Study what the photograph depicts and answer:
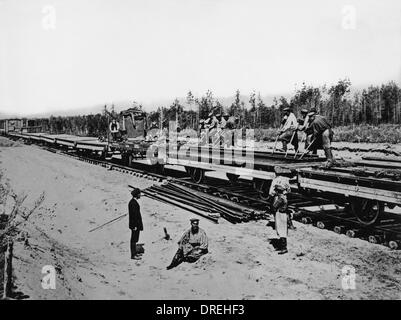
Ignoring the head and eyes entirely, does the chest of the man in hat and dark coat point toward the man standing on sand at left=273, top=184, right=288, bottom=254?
yes

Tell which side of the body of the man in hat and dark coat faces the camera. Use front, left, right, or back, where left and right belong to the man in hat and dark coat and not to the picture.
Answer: right

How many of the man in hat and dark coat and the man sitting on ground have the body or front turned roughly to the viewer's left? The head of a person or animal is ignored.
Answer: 0

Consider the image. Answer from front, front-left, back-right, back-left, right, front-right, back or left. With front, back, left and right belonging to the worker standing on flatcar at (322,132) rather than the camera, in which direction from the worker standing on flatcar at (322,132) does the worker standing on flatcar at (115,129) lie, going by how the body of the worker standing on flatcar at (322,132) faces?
front-right

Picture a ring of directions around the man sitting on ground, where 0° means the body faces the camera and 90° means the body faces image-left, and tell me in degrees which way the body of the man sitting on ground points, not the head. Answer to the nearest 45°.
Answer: approximately 0°

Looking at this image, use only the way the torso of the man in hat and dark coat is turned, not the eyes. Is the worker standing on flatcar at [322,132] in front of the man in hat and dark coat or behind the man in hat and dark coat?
in front

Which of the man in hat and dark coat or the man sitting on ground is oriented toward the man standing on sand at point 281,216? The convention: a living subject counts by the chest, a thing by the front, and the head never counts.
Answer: the man in hat and dark coat

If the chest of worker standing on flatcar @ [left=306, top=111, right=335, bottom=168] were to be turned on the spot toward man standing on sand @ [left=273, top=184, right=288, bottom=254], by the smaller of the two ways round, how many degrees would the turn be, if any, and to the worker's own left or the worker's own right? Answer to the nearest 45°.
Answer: approximately 90° to the worker's own left

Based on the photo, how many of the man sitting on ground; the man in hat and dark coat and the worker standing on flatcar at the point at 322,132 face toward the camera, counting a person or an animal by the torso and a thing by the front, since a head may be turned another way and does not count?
1

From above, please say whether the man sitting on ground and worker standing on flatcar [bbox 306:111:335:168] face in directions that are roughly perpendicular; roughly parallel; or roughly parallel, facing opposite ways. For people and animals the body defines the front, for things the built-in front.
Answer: roughly perpendicular

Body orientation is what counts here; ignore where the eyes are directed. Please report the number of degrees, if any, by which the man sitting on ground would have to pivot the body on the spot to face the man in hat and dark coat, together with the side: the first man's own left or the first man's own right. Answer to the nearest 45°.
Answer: approximately 90° to the first man's own right

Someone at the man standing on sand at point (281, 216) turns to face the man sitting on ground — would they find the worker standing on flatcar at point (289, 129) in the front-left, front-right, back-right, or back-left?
back-right

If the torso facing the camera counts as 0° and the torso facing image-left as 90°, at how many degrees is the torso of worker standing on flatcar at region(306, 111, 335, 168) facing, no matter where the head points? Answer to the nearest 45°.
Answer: approximately 90°
